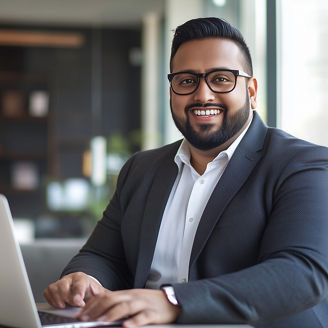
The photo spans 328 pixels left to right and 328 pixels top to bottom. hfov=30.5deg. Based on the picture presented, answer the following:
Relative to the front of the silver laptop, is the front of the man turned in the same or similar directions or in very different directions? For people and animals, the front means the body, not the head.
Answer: very different directions

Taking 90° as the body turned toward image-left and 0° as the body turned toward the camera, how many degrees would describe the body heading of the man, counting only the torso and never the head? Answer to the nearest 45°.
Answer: approximately 45°

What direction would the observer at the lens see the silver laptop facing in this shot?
facing away from the viewer and to the right of the viewer

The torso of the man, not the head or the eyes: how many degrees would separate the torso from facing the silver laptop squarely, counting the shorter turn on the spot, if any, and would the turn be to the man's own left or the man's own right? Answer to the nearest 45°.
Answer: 0° — they already face it

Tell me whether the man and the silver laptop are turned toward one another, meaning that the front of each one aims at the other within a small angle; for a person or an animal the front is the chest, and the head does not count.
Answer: yes

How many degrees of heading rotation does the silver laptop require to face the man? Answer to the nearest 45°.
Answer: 0° — it already faces them
